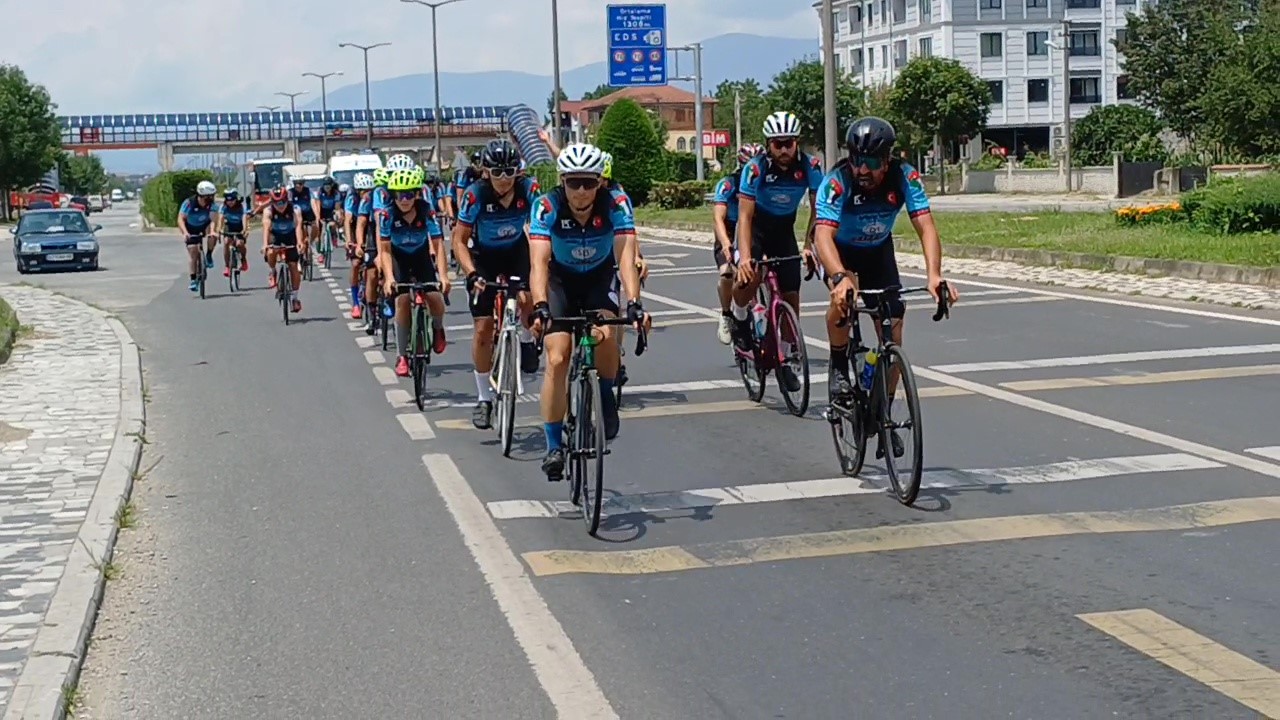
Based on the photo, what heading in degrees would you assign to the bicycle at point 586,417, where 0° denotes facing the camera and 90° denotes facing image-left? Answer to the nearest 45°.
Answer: approximately 0°

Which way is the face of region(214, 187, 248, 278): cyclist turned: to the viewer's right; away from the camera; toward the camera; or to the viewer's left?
toward the camera

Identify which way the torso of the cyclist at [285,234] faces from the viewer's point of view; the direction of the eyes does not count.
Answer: toward the camera

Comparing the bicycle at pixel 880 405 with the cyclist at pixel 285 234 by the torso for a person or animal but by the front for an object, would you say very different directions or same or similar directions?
same or similar directions

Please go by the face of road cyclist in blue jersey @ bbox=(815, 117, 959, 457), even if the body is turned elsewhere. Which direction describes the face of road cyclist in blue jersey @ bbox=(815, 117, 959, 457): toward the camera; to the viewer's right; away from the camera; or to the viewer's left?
toward the camera

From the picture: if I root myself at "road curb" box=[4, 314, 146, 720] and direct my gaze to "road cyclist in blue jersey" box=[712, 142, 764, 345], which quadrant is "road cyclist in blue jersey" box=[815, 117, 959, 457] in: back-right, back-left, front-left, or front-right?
front-right

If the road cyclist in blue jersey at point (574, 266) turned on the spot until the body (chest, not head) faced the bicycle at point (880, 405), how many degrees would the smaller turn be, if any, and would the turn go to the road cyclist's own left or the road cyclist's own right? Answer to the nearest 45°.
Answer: approximately 90° to the road cyclist's own left

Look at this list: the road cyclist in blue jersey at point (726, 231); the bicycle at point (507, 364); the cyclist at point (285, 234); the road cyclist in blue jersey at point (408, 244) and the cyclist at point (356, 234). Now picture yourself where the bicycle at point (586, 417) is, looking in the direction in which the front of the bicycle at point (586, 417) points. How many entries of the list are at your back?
5

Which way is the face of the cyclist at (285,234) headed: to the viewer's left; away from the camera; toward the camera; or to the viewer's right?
toward the camera

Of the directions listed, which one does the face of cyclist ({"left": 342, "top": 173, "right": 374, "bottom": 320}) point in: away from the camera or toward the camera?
toward the camera

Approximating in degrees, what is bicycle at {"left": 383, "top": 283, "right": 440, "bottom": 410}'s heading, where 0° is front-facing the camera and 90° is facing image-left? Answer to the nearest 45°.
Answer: approximately 0°

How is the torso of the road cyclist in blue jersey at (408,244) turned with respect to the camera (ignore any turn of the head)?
toward the camera

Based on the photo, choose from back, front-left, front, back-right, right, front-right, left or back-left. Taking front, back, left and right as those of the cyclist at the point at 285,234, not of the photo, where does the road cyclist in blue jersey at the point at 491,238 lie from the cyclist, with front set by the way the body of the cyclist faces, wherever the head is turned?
front

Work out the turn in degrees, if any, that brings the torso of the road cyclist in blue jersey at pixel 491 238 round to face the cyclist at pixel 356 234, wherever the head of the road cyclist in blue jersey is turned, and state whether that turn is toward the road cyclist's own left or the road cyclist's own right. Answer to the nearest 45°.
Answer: approximately 180°

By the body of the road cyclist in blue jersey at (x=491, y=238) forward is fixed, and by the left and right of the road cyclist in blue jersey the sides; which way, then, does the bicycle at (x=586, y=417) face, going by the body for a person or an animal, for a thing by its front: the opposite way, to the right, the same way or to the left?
the same way

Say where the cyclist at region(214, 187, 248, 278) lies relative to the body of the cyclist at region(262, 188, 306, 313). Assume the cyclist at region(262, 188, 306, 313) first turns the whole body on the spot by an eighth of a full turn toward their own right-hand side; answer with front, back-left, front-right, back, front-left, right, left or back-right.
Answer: back-right

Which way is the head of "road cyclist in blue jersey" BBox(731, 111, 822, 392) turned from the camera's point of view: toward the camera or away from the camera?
toward the camera

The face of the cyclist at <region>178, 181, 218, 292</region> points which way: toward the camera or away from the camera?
toward the camera

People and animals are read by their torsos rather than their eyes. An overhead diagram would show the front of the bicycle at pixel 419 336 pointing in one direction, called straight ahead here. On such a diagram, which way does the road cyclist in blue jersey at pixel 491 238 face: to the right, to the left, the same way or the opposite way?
the same way

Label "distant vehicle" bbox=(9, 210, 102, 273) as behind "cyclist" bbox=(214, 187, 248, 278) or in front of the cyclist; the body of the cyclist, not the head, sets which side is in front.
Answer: behind
